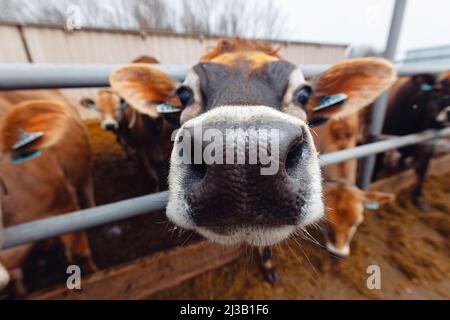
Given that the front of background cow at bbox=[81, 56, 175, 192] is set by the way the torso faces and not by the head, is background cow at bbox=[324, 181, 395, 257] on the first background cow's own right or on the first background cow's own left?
on the first background cow's own left

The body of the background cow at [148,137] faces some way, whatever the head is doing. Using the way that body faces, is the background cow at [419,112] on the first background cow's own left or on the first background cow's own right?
on the first background cow's own left

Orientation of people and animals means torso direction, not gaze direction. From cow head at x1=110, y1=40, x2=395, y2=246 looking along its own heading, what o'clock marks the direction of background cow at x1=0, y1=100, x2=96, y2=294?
The background cow is roughly at 4 o'clock from the cow head.

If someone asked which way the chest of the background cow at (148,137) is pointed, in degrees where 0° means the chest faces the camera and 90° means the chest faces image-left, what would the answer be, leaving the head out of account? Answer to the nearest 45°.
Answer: approximately 45°

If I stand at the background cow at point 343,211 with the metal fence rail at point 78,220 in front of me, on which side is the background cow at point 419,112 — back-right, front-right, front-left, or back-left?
back-right

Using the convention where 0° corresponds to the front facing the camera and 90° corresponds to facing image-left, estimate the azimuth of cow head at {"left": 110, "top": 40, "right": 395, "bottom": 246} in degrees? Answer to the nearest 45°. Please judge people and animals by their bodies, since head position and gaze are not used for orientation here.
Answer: approximately 0°
